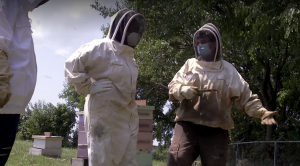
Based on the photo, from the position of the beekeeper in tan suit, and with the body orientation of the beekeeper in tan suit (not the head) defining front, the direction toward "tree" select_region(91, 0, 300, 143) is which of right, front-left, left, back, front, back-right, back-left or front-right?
back

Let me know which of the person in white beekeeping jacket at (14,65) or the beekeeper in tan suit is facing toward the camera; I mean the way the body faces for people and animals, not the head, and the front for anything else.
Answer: the beekeeper in tan suit

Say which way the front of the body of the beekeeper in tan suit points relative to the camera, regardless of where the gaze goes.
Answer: toward the camera

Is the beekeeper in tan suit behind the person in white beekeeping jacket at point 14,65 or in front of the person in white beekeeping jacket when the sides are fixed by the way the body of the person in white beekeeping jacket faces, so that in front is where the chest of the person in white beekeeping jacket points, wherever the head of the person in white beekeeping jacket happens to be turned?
in front

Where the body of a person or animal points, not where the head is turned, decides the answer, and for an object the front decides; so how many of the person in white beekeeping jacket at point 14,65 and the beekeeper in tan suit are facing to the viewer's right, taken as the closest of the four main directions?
1

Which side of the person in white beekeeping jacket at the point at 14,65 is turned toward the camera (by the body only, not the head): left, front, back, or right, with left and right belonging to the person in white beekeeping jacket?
right

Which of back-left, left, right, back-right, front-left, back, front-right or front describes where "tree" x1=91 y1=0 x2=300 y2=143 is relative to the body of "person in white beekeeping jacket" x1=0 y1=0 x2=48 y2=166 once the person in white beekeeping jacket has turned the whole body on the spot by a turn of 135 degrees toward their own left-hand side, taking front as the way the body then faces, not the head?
right
